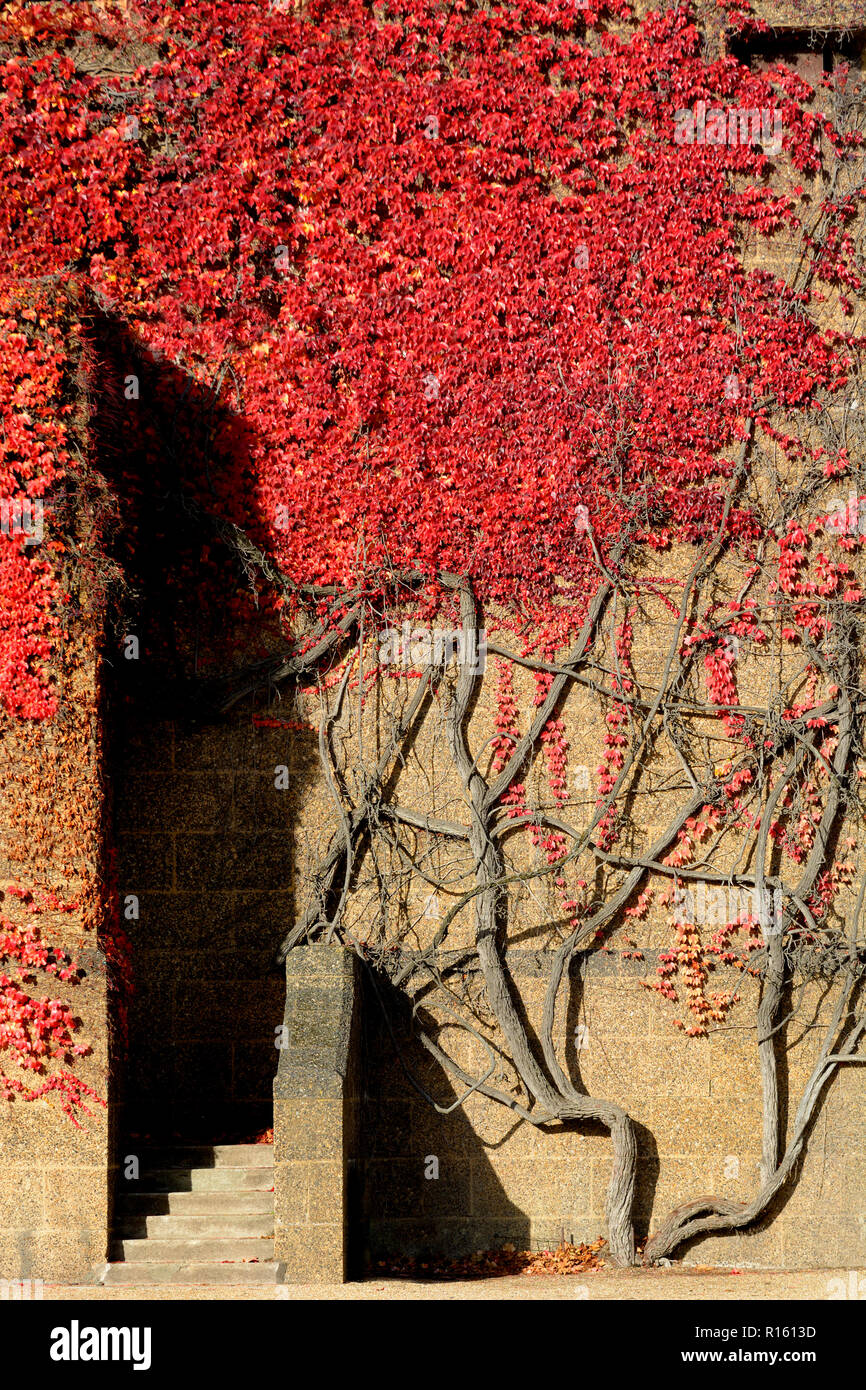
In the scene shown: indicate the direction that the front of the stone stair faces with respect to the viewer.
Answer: facing the viewer
